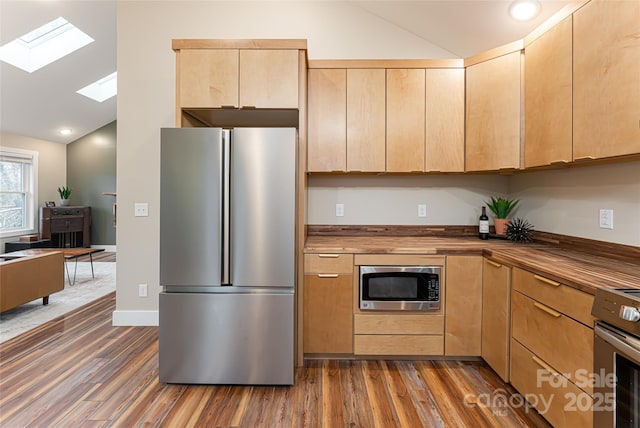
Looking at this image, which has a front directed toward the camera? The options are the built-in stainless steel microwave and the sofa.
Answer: the built-in stainless steel microwave

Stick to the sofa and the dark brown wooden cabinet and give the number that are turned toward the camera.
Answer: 1

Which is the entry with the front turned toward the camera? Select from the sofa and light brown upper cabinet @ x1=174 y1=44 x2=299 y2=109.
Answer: the light brown upper cabinet

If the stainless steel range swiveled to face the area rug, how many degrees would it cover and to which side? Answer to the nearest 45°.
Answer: approximately 45° to its right

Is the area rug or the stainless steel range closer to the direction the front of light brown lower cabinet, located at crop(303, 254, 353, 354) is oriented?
the stainless steel range

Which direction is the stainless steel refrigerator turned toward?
toward the camera

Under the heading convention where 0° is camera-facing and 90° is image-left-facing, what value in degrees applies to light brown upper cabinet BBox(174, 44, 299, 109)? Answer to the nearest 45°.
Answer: approximately 0°

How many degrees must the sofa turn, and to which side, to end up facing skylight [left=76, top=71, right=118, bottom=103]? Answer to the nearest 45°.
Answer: approximately 45° to its right

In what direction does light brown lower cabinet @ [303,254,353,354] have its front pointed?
toward the camera

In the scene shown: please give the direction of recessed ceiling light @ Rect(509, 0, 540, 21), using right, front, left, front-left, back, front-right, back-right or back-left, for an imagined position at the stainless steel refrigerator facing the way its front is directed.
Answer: left

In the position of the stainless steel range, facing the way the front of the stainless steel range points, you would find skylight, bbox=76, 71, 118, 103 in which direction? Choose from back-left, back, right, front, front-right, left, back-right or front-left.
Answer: front-right

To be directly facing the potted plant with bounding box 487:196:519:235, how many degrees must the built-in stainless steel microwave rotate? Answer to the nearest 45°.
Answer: approximately 135° to its left

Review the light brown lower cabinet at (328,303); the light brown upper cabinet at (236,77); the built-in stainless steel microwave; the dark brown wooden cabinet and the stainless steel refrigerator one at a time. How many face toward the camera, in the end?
5

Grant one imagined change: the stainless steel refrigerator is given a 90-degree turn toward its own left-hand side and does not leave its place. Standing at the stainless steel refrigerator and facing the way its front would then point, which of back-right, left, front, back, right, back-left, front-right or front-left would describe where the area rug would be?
back-left

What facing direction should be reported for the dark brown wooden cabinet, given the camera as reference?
facing the viewer
